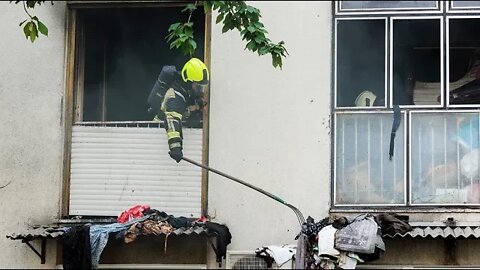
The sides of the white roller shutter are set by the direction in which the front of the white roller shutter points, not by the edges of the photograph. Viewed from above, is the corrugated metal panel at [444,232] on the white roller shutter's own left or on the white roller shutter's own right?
on the white roller shutter's own left

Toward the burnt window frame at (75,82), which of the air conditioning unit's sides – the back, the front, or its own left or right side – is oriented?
right

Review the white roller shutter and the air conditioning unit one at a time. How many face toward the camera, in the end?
2

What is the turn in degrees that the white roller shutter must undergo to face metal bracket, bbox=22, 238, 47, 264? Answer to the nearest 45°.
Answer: approximately 90° to its right

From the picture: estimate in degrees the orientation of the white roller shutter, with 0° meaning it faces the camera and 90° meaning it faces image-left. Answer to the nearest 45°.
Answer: approximately 0°

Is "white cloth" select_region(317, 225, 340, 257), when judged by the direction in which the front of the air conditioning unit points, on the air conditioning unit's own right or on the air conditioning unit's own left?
on the air conditioning unit's own left

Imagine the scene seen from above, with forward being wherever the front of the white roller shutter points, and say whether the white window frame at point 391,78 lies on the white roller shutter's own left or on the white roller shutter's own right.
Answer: on the white roller shutter's own left

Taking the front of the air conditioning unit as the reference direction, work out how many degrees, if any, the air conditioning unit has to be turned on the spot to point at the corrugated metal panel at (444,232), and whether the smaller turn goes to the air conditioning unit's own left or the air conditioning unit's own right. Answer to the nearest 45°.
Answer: approximately 90° to the air conditioning unit's own left

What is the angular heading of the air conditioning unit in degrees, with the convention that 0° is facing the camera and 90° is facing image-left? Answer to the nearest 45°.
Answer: approximately 0°

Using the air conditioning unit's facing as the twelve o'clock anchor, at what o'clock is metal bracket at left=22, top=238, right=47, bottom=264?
The metal bracket is roughly at 3 o'clock from the air conditioning unit.
